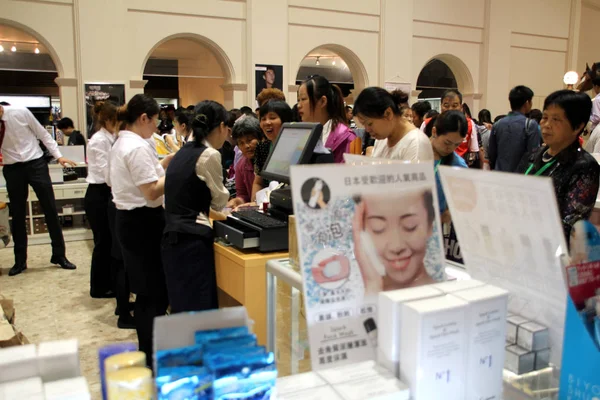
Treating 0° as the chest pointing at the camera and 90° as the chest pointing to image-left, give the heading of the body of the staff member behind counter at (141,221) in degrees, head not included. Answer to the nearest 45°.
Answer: approximately 270°

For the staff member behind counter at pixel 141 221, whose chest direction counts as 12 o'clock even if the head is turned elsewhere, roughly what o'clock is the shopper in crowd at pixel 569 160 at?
The shopper in crowd is roughly at 1 o'clock from the staff member behind counter.

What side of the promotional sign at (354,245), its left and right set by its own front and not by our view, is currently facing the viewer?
front

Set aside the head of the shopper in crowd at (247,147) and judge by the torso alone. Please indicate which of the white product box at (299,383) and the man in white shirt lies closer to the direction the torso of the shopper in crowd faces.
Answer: the white product box

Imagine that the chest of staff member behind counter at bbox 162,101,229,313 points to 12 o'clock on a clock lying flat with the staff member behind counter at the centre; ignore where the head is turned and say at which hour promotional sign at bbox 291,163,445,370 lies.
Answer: The promotional sign is roughly at 4 o'clock from the staff member behind counter.

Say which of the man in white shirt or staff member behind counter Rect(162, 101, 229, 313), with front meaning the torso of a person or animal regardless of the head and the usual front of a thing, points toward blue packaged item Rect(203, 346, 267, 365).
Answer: the man in white shirt

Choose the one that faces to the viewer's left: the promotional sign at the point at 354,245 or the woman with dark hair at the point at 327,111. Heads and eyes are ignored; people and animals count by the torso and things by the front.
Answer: the woman with dark hair

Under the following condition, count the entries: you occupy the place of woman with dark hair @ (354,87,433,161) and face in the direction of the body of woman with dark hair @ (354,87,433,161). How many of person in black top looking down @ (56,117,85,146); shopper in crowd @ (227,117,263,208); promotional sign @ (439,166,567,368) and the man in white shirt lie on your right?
3

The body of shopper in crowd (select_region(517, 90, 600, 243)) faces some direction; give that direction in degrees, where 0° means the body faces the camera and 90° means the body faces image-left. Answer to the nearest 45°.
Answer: approximately 45°

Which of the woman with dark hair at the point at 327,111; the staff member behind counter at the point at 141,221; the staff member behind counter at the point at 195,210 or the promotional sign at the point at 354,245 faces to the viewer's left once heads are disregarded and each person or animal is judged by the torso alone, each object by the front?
the woman with dark hair

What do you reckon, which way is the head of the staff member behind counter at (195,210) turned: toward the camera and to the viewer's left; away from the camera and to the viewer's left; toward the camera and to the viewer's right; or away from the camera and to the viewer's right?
away from the camera and to the viewer's right
